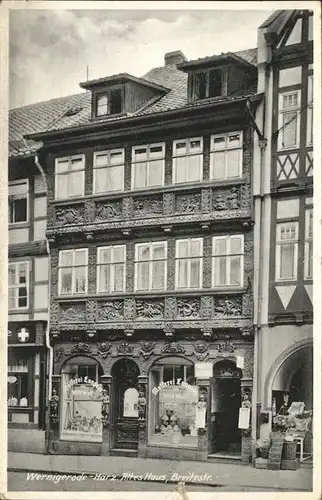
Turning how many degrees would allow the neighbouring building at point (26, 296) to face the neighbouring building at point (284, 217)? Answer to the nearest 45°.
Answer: approximately 90° to its left

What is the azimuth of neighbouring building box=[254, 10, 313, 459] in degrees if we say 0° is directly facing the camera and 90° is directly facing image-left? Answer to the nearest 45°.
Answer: approximately 0°

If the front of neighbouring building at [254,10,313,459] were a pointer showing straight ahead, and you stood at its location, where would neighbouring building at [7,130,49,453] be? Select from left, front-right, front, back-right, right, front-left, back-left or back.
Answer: right

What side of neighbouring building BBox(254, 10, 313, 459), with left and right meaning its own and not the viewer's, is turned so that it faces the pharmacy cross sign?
right

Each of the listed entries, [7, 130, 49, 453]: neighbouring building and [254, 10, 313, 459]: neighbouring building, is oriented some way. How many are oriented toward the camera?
2
